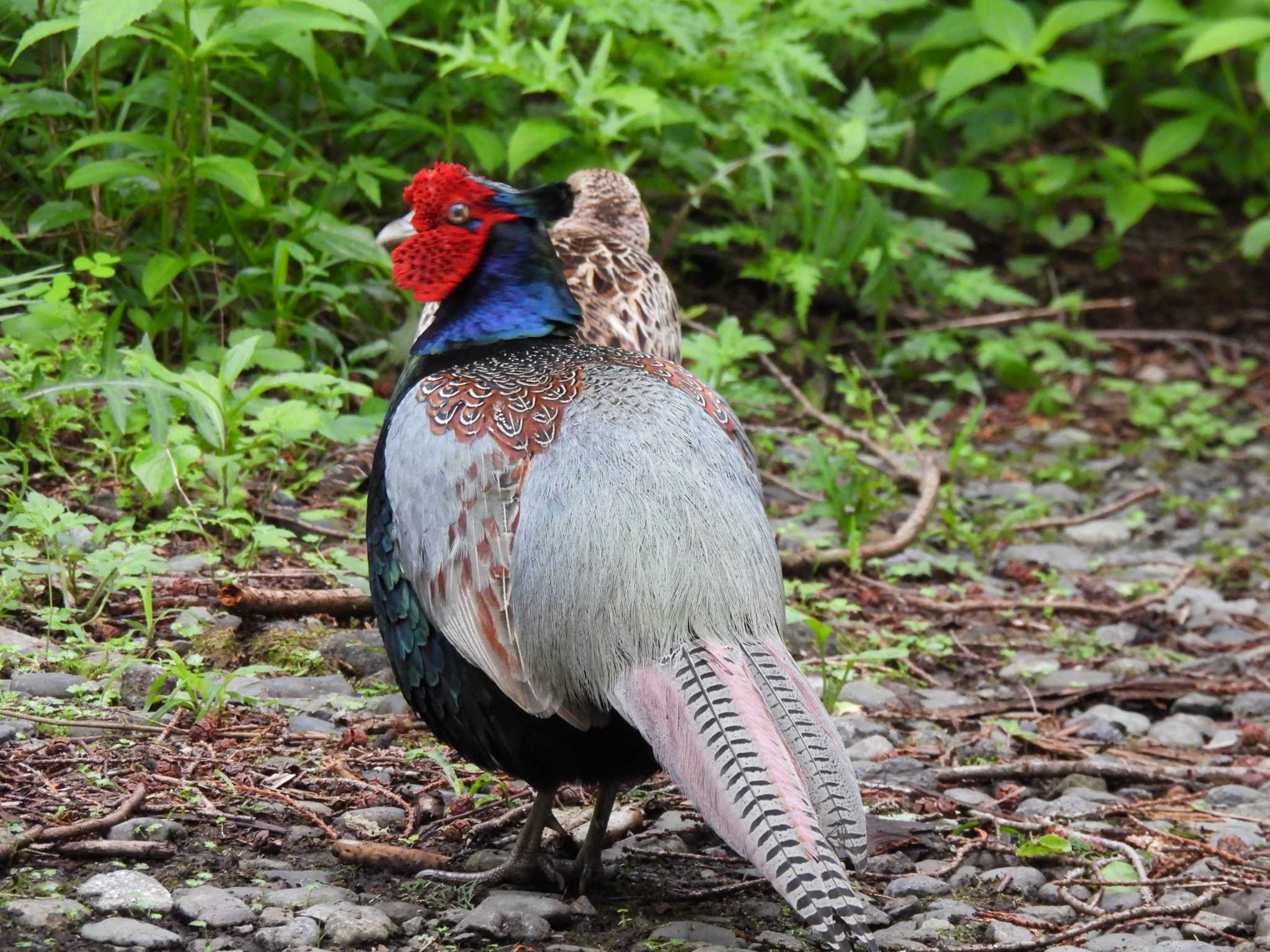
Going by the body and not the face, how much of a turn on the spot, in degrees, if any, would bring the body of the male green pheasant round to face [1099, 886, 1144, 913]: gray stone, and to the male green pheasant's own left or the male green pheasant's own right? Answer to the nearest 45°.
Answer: approximately 135° to the male green pheasant's own right

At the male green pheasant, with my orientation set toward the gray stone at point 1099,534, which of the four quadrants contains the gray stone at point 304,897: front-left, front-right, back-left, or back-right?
back-left

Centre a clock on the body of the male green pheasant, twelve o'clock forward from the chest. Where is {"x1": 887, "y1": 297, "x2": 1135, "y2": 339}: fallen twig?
The fallen twig is roughly at 2 o'clock from the male green pheasant.

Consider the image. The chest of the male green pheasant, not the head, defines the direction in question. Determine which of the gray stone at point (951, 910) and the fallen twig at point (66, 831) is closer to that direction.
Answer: the fallen twig

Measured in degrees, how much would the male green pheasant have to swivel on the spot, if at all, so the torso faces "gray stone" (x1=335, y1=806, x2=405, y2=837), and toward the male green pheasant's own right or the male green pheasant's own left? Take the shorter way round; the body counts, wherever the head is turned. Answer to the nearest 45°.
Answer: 0° — it already faces it

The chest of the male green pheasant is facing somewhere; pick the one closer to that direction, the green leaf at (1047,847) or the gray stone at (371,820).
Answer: the gray stone

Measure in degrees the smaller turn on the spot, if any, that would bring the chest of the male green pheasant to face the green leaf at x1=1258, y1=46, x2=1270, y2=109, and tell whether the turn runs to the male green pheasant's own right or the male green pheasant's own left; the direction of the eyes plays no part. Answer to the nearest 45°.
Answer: approximately 90° to the male green pheasant's own right

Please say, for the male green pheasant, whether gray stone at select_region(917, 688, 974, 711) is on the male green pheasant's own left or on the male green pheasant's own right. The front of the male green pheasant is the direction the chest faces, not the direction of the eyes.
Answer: on the male green pheasant's own right

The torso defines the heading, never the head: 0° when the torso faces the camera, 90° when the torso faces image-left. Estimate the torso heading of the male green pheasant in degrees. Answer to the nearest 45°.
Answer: approximately 135°
